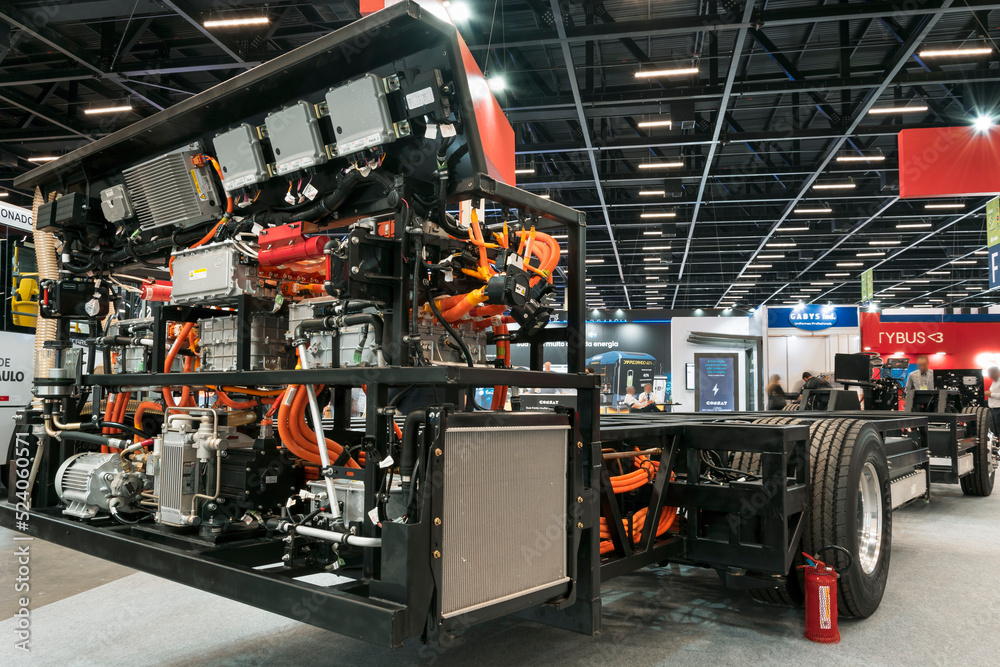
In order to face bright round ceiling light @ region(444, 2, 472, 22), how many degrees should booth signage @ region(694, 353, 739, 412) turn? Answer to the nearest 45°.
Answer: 0° — it already faces it

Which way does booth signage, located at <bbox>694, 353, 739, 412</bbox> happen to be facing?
toward the camera

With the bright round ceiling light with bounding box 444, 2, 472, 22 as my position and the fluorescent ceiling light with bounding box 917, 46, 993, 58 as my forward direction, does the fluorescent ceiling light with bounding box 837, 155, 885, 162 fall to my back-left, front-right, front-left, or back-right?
front-left

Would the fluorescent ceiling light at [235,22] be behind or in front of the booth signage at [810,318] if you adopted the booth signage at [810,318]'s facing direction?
in front

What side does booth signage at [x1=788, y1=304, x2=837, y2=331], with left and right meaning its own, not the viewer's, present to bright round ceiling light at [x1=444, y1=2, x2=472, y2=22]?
front

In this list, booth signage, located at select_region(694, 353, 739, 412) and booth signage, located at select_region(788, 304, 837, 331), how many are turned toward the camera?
2

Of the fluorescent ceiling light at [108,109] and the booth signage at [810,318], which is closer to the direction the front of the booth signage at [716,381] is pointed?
the fluorescent ceiling light

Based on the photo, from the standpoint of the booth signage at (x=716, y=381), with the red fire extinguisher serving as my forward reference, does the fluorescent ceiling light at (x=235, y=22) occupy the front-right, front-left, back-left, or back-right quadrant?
front-right

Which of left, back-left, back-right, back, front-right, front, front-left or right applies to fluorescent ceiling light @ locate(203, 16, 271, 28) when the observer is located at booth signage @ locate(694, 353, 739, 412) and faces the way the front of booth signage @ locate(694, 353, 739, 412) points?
front-right

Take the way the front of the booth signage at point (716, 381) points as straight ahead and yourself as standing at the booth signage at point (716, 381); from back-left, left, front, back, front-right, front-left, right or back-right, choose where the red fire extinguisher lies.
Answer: front

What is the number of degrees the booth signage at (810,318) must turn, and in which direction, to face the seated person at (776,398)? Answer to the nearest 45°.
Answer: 0° — it already faces them

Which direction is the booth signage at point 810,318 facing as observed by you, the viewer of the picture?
facing the viewer

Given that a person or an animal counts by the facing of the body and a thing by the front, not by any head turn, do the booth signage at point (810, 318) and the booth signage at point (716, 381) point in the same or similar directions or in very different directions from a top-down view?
same or similar directions
